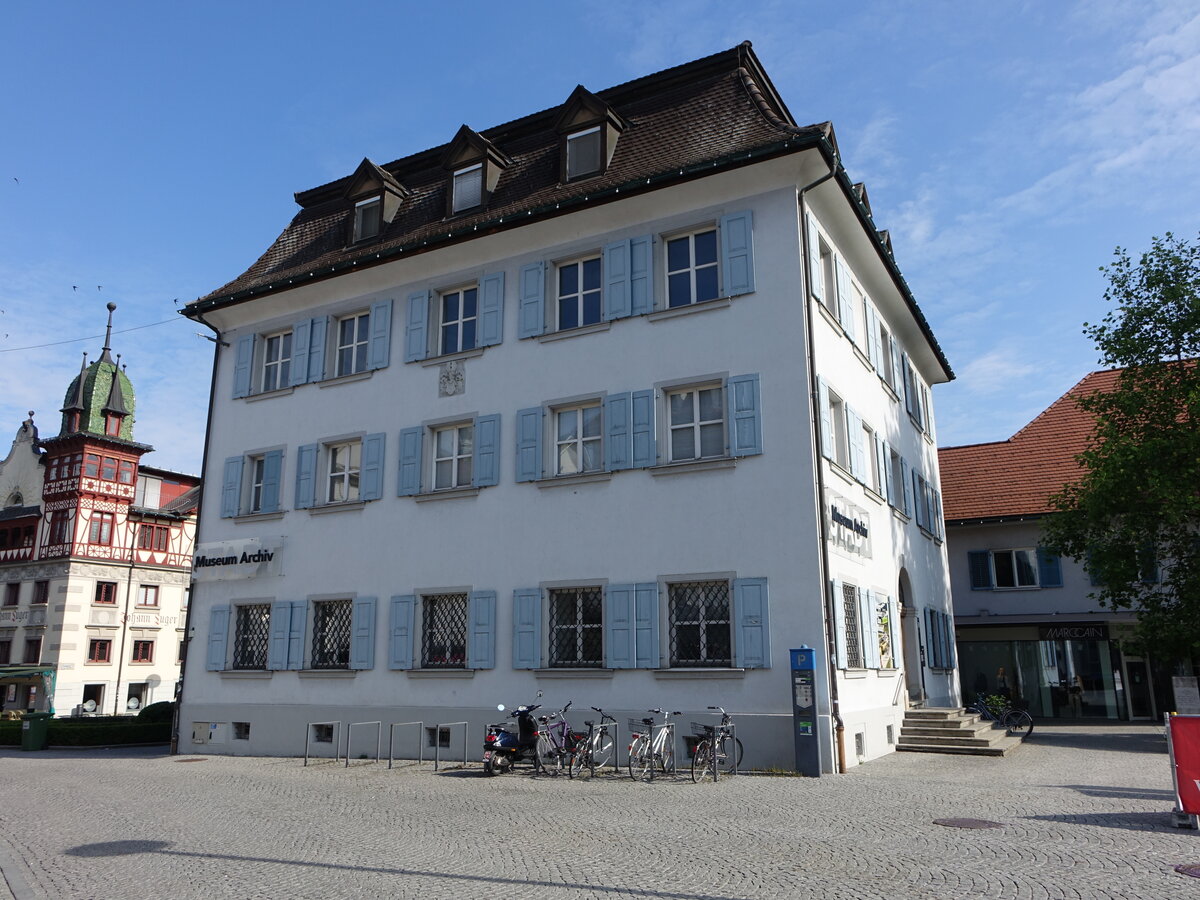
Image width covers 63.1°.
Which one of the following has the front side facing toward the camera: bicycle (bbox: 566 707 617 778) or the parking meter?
the parking meter

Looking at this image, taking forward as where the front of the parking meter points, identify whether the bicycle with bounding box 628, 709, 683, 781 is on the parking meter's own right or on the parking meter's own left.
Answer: on the parking meter's own right

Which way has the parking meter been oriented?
toward the camera

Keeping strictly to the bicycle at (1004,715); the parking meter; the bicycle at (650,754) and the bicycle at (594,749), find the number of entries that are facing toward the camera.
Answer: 1

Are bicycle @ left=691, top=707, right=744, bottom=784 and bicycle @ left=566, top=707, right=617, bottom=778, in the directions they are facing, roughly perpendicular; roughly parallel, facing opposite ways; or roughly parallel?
roughly parallel

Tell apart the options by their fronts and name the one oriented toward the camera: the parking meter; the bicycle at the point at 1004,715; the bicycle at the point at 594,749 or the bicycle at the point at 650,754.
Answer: the parking meter

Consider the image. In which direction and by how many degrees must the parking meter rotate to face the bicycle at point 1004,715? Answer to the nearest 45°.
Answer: approximately 135° to its left

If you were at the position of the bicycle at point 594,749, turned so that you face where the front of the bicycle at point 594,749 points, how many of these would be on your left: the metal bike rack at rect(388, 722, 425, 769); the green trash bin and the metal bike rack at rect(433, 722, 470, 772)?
3

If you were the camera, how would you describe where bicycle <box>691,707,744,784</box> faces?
facing away from the viewer and to the right of the viewer

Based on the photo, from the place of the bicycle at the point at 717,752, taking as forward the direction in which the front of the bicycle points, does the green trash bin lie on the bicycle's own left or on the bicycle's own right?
on the bicycle's own left

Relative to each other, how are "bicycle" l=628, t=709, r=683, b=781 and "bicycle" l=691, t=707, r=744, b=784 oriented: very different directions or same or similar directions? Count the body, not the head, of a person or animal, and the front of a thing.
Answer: same or similar directions

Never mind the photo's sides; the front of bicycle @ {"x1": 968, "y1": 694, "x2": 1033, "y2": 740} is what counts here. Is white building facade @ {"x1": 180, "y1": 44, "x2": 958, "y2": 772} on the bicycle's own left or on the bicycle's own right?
on the bicycle's own left

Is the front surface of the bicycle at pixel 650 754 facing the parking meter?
no

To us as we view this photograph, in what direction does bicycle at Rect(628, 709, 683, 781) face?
facing away from the viewer and to the right of the viewer

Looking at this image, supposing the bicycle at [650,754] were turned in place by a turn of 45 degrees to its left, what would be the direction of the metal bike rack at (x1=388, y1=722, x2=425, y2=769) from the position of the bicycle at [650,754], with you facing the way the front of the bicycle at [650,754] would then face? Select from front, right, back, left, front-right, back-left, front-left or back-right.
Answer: front-left

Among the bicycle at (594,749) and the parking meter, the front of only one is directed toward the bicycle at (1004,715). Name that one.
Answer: the bicycle at (594,749)

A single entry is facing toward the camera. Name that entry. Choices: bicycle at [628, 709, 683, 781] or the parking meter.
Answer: the parking meter

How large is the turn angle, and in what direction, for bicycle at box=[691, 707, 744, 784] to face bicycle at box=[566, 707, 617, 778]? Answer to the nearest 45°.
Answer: approximately 135° to its left

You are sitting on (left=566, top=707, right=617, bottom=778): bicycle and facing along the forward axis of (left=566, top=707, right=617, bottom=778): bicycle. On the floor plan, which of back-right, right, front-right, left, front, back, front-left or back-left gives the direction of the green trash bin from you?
left

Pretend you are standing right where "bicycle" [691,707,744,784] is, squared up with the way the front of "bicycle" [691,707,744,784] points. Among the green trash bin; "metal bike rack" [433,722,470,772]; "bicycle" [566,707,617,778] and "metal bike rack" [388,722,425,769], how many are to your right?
0

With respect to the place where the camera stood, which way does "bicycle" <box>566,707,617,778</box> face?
facing away from the viewer and to the right of the viewer
